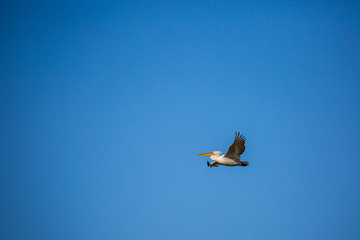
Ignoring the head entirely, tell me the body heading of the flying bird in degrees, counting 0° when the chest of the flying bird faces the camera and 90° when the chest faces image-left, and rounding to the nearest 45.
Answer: approximately 90°
